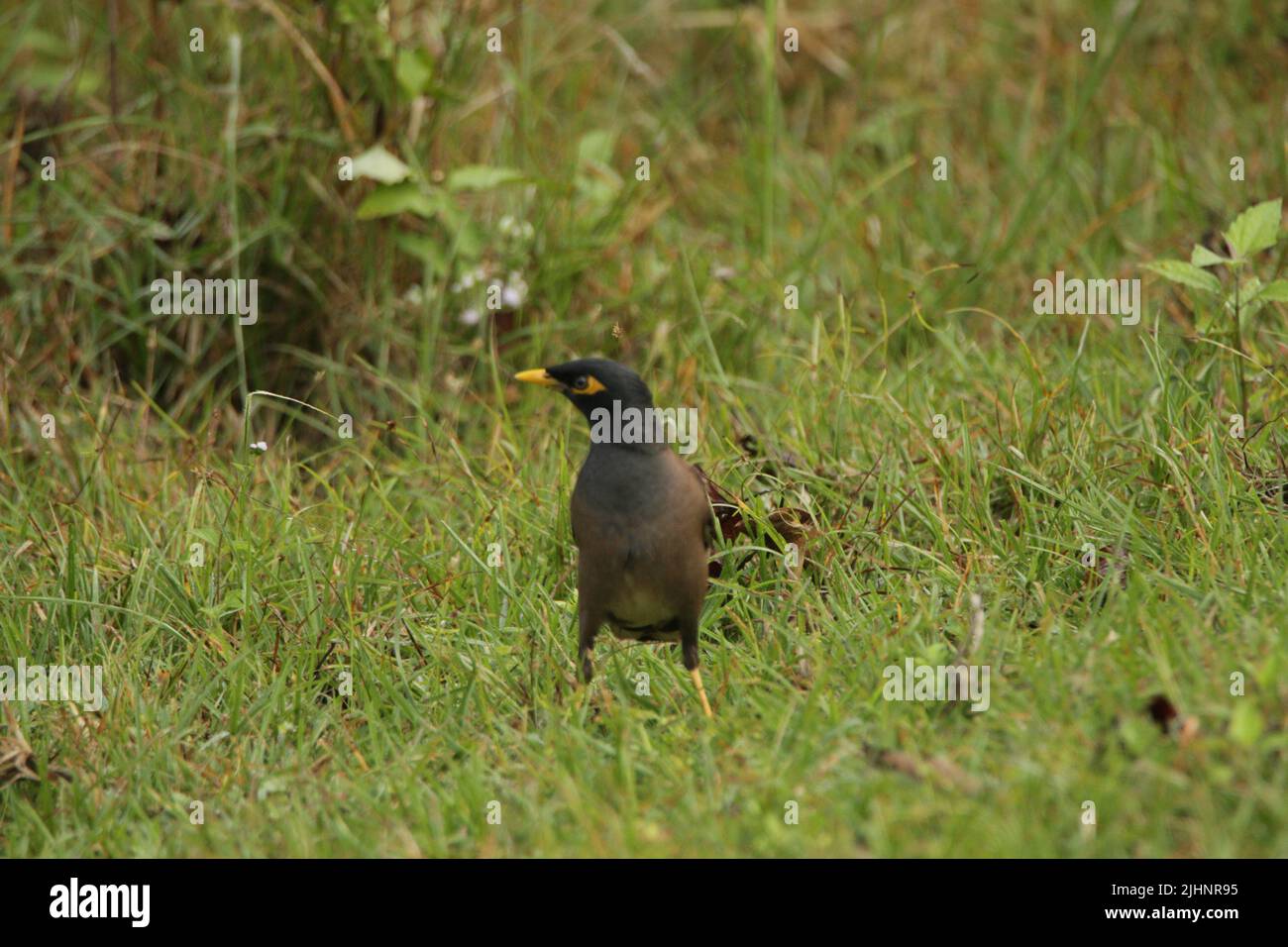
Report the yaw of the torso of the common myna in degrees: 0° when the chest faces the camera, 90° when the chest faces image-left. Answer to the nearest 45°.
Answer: approximately 0°
